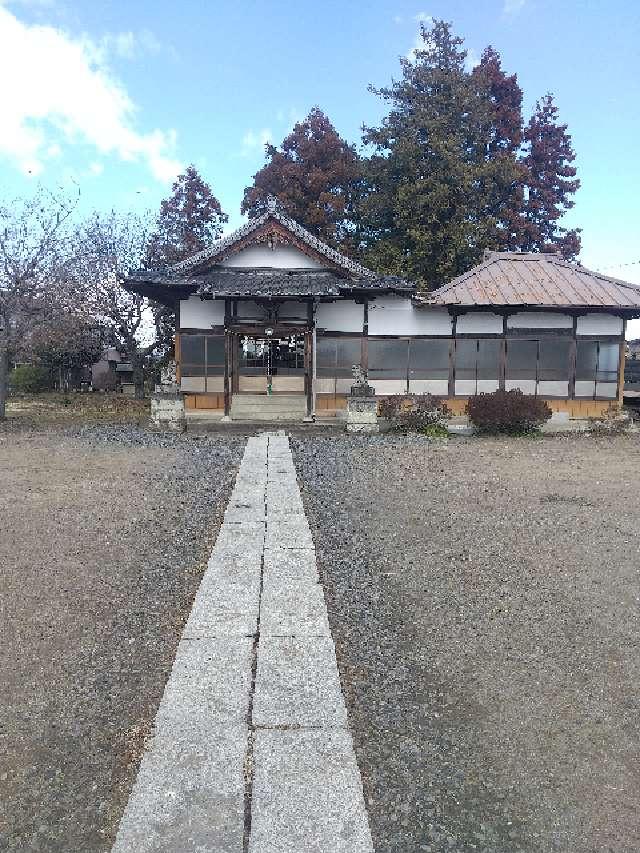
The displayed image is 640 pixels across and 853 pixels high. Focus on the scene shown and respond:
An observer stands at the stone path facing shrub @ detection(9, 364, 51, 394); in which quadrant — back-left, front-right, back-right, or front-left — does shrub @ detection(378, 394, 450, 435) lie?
front-right

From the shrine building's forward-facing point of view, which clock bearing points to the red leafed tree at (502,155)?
The red leafed tree is roughly at 7 o'clock from the shrine building.

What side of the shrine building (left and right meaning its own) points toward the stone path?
front

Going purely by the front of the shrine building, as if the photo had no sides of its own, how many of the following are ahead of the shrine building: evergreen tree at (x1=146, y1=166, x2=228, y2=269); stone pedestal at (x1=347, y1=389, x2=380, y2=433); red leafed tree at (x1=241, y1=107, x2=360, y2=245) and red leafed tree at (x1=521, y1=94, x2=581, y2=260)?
1

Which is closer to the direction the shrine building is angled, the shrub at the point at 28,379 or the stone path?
the stone path

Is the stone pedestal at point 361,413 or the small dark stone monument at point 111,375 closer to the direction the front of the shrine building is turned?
the stone pedestal

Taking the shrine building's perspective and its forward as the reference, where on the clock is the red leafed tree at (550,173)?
The red leafed tree is roughly at 7 o'clock from the shrine building.

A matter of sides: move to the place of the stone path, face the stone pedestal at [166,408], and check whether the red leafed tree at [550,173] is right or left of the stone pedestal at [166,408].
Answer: right

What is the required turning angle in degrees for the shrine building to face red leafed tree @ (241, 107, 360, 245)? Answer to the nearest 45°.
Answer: approximately 180°

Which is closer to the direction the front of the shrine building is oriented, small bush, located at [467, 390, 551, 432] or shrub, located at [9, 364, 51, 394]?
the small bush

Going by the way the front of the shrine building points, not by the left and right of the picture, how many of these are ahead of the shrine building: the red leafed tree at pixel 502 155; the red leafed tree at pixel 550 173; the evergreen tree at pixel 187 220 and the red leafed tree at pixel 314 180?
0

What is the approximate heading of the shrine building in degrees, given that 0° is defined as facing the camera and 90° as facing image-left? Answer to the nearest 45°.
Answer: approximately 0°

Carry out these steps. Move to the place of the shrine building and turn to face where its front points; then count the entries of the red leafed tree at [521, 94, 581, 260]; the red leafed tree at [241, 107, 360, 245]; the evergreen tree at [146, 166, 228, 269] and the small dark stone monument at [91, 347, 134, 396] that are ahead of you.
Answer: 0

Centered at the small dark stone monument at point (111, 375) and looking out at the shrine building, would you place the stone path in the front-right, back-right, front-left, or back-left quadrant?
front-right

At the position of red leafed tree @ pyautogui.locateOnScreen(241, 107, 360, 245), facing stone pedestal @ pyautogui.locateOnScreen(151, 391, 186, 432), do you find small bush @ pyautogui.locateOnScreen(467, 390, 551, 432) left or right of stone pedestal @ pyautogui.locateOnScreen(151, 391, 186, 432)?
left

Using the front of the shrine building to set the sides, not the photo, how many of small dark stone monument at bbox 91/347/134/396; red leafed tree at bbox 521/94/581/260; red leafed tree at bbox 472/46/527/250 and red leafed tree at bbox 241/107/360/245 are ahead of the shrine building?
0

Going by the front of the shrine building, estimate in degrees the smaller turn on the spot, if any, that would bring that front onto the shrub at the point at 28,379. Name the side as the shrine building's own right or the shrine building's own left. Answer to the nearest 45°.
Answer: approximately 135° to the shrine building's own right
